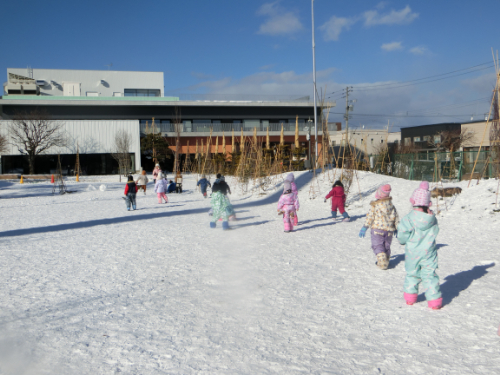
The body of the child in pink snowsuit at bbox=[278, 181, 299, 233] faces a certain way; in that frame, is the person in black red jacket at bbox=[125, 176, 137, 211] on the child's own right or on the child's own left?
on the child's own left

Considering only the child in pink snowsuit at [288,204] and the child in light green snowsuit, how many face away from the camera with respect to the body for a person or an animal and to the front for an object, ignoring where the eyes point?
2

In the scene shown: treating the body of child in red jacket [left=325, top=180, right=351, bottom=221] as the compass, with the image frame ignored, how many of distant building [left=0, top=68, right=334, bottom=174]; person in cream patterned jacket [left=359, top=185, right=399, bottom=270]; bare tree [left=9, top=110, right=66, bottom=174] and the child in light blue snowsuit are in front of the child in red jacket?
2

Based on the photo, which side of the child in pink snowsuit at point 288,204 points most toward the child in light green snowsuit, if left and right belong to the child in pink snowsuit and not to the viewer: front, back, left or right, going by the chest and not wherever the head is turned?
left

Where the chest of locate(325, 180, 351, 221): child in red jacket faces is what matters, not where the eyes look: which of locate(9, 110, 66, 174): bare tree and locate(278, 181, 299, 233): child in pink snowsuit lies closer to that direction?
the bare tree

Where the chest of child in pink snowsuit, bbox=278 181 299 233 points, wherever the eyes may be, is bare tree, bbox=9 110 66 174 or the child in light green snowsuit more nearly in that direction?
the bare tree

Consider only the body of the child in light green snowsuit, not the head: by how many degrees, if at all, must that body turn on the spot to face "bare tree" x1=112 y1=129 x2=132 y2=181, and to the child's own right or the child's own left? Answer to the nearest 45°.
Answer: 0° — they already face it

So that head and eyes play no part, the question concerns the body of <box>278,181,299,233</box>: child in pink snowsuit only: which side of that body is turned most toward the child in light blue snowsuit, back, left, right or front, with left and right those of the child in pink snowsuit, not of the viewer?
back

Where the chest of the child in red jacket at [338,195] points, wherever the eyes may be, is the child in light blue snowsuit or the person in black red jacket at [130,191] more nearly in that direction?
the person in black red jacket

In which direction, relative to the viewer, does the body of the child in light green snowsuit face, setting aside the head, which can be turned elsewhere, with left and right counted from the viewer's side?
facing away from the viewer

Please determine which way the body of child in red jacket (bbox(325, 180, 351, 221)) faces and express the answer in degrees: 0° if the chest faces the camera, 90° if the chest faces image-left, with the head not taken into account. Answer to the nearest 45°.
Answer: approximately 135°

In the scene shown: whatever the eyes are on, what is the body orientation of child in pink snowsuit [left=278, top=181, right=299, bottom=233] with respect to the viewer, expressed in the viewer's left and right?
facing away from the viewer

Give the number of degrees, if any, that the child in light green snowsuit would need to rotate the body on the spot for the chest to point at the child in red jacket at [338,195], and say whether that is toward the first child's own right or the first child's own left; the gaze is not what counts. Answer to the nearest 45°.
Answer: approximately 90° to the first child's own right
